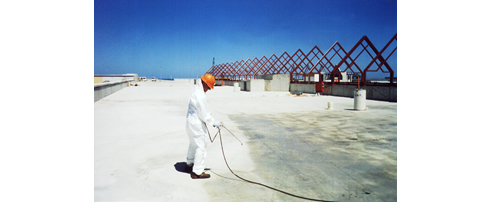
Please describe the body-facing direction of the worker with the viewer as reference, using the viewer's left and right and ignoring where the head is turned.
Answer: facing to the right of the viewer

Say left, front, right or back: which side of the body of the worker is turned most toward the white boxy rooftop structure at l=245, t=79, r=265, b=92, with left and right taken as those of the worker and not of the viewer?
left

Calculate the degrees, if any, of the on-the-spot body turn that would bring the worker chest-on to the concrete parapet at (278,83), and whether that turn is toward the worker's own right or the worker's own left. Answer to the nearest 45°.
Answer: approximately 90° to the worker's own left
